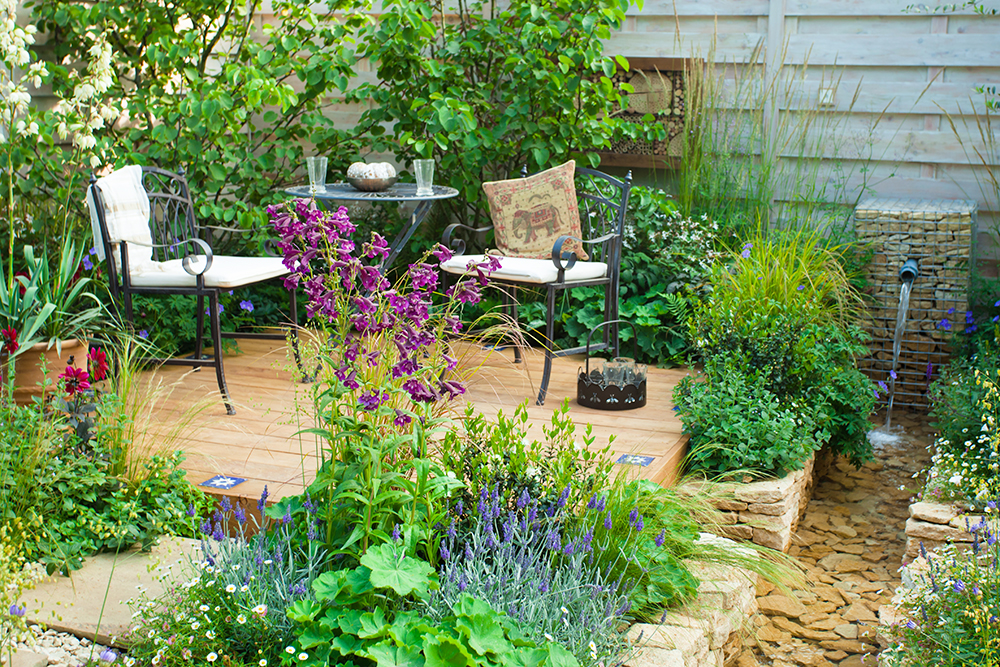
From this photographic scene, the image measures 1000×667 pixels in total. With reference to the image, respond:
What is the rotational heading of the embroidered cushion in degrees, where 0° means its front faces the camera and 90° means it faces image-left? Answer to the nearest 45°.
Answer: approximately 45°

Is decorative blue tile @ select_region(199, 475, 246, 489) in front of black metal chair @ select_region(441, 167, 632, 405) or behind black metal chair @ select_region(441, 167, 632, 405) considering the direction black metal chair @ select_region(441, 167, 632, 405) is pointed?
in front

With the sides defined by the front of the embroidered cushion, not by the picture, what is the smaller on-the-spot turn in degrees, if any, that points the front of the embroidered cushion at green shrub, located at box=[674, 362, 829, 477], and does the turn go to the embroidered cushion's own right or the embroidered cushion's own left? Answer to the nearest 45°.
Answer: approximately 90° to the embroidered cushion's own left

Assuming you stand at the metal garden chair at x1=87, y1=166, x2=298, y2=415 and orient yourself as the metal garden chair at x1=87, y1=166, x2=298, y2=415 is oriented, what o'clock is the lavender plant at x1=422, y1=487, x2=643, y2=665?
The lavender plant is roughly at 1 o'clock from the metal garden chair.

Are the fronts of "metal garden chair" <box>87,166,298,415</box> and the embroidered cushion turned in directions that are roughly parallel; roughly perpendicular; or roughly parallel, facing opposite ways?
roughly perpendicular

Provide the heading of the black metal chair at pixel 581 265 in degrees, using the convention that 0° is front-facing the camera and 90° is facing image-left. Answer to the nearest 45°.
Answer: approximately 45°

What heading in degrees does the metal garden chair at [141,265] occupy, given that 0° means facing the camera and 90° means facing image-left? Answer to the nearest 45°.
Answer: approximately 315°

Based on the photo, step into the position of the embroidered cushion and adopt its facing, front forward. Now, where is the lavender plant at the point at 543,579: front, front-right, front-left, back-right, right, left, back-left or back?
front-left

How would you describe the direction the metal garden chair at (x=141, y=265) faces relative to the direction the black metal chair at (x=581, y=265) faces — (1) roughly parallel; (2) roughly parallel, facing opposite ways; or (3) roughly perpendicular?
roughly perpendicular
